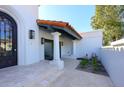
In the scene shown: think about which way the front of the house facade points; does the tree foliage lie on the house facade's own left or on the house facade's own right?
on the house facade's own left

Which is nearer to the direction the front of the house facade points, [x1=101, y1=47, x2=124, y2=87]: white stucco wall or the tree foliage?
the white stucco wall

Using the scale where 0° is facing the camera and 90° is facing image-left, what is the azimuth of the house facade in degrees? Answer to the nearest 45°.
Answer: approximately 315°

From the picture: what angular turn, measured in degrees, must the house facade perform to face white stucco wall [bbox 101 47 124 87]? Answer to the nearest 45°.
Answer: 0° — it already faces it
